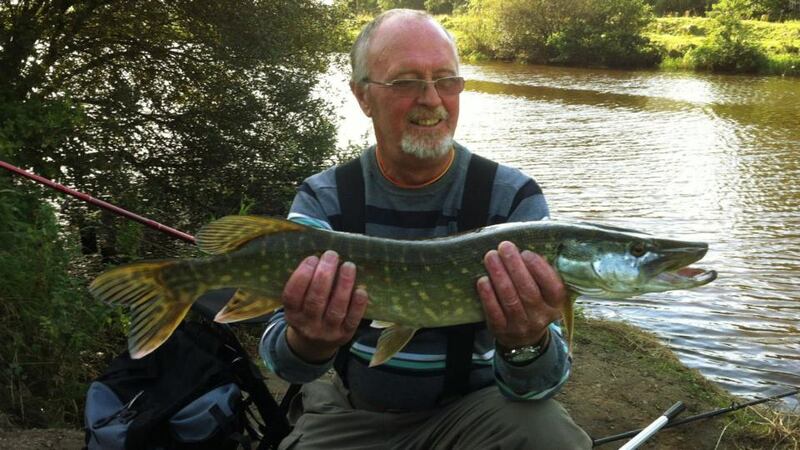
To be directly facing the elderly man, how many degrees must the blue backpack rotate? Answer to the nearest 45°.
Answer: approximately 90° to its left

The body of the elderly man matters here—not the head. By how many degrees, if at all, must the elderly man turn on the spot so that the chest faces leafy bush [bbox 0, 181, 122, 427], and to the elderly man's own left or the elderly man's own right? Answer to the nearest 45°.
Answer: approximately 135° to the elderly man's own right

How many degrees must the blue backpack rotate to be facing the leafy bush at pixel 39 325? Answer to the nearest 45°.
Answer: approximately 90° to its right

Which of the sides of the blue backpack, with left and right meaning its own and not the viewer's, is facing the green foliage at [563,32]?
back

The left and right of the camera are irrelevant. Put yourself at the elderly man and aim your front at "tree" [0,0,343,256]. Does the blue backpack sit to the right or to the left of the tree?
left

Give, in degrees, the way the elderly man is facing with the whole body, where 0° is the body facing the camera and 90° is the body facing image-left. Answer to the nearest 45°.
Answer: approximately 0°

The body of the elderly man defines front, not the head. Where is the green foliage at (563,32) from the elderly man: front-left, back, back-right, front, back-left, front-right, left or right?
back

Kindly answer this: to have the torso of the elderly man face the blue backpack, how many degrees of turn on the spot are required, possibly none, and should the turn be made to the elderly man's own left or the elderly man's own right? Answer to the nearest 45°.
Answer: approximately 90° to the elderly man's own right
